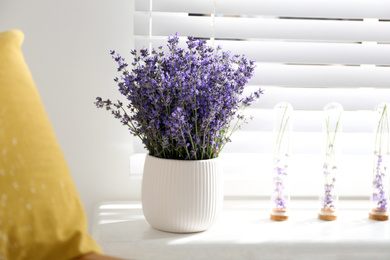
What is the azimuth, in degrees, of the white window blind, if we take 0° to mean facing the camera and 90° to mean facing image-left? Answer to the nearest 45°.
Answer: approximately 0°

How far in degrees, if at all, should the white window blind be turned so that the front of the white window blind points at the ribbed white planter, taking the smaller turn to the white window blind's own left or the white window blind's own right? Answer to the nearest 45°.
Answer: approximately 45° to the white window blind's own right

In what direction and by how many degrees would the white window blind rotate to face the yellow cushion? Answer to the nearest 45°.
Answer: approximately 45° to its right
